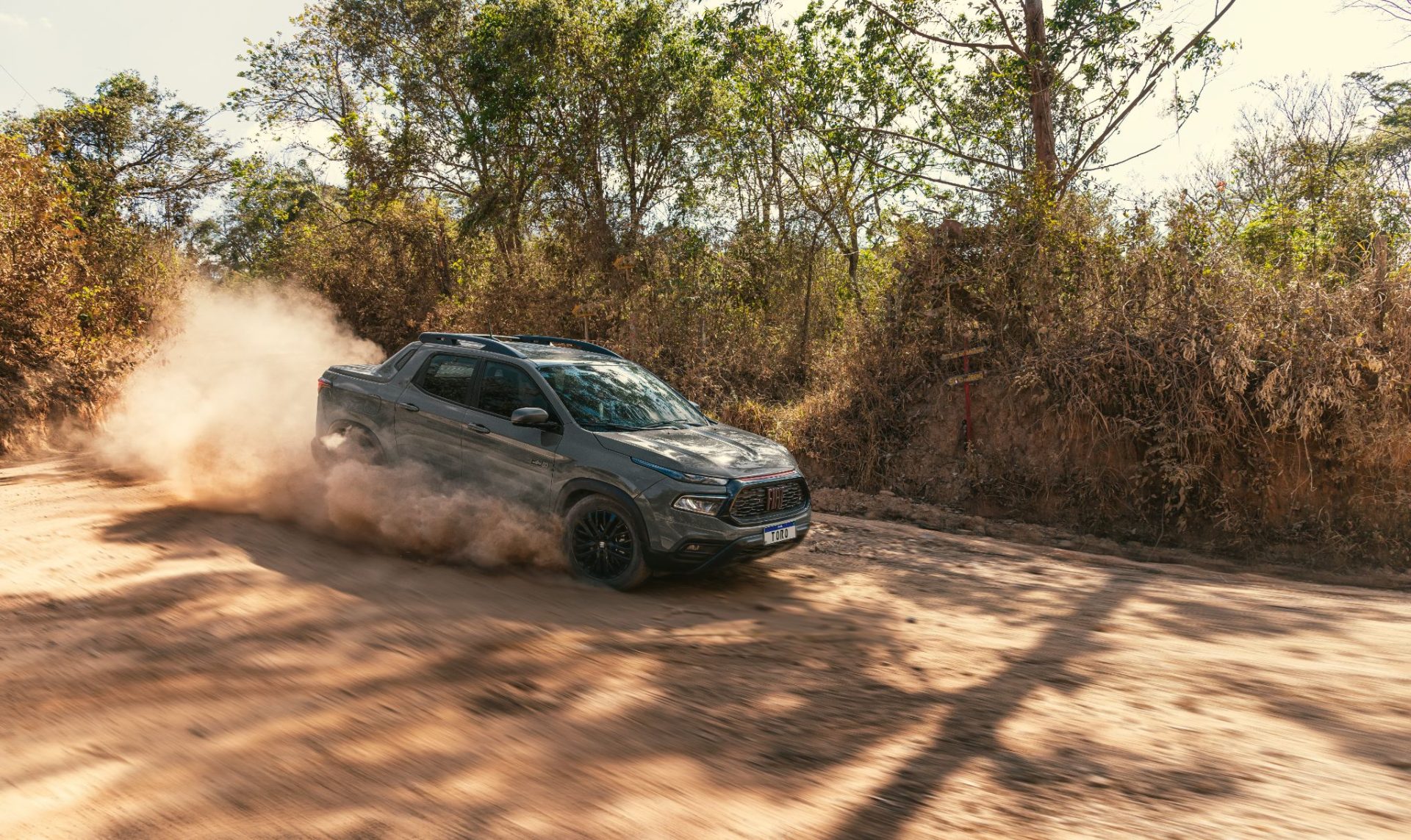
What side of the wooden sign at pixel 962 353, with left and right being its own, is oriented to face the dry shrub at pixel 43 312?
right

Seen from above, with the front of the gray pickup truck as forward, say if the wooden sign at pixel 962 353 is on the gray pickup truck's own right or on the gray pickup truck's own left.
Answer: on the gray pickup truck's own left

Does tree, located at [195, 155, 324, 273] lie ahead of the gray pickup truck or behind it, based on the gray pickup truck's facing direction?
behind

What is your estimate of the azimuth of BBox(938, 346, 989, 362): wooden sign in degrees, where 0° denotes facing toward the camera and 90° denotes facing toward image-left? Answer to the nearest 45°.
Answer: approximately 0°

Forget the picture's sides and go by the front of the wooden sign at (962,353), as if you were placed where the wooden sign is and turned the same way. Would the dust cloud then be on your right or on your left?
on your right

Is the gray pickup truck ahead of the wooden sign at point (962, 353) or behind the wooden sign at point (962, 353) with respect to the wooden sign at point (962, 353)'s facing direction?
ahead

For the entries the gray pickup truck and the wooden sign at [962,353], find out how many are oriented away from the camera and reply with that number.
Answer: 0

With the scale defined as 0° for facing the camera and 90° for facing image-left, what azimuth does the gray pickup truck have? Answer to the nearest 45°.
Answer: approximately 315°
